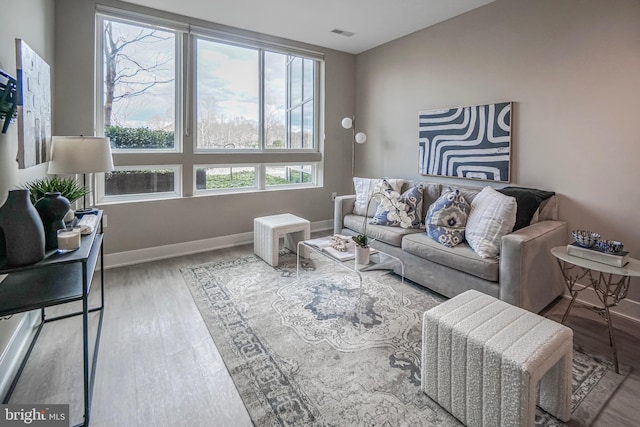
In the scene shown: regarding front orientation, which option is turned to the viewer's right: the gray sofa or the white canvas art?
the white canvas art

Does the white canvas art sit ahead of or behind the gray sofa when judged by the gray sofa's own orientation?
ahead

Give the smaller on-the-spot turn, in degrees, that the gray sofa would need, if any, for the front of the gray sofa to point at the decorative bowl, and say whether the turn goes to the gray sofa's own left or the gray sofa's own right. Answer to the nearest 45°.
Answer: approximately 90° to the gray sofa's own left

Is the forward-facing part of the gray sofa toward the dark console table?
yes

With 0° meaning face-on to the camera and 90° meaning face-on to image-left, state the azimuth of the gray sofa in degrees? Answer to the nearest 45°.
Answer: approximately 45°

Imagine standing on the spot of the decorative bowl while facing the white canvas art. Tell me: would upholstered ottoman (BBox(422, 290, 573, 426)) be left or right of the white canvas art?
left

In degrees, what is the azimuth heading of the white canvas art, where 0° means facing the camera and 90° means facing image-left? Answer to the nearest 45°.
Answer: approximately 270°

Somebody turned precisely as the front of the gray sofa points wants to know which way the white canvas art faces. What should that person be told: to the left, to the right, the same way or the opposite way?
the opposite way

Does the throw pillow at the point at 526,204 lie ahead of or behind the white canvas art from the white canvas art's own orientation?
ahead

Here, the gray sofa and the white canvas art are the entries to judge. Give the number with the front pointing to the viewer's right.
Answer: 1
